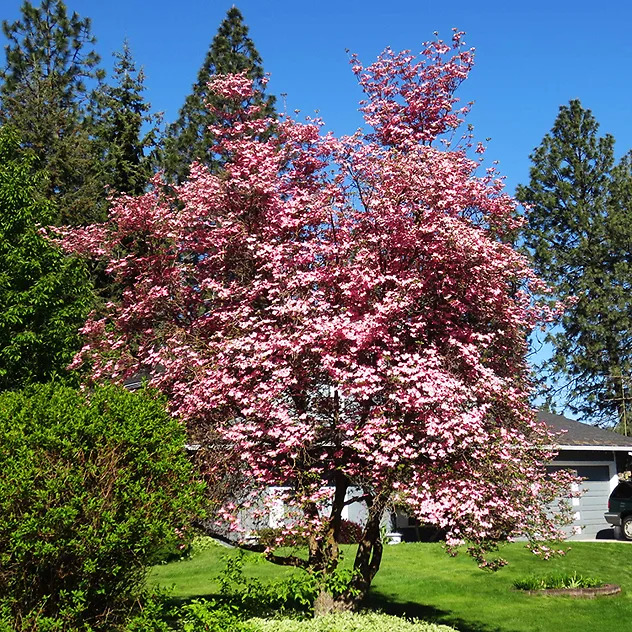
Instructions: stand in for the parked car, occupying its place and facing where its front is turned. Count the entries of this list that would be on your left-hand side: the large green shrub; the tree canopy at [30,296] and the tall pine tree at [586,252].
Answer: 1

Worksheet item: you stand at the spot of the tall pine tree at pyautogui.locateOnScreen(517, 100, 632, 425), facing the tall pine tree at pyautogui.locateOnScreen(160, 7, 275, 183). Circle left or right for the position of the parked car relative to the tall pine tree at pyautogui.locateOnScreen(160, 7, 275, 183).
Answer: left

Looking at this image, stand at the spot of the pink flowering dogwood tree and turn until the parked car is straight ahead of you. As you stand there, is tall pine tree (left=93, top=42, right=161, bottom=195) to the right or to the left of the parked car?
left
